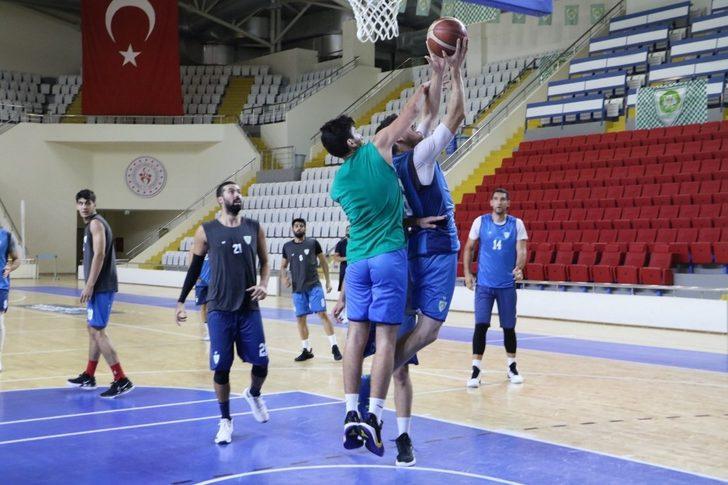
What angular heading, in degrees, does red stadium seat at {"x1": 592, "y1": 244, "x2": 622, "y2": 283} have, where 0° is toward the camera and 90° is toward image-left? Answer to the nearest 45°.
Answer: approximately 45°

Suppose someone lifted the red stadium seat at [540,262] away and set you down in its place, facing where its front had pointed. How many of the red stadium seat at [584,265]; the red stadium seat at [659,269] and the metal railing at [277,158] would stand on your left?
2

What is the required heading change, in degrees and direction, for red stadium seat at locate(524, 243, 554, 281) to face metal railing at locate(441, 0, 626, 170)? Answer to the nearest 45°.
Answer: approximately 135° to its right

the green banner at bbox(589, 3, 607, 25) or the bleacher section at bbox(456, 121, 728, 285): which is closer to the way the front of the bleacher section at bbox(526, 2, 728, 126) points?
the bleacher section

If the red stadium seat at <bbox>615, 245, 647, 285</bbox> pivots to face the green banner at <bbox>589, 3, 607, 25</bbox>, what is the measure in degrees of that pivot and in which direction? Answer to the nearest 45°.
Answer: approximately 135° to its right

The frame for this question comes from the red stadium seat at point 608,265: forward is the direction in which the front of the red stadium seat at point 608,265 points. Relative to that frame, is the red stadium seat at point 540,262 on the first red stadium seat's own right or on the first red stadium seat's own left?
on the first red stadium seat's own right

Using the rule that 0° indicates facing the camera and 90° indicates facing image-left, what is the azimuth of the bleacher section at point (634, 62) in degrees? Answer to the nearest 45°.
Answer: approximately 45°
